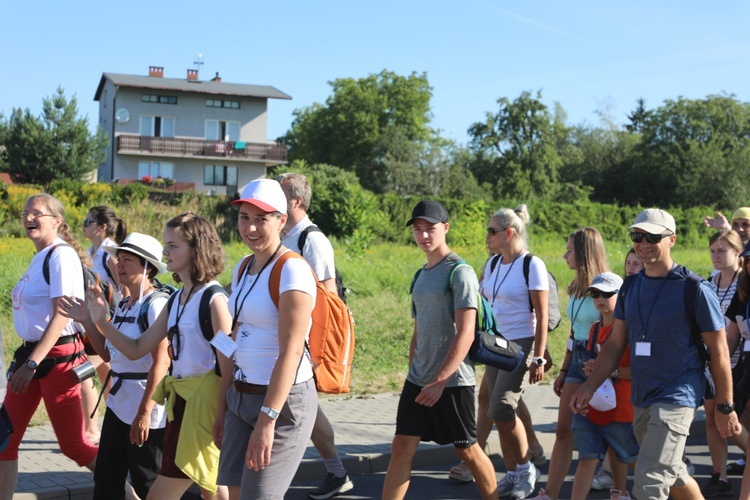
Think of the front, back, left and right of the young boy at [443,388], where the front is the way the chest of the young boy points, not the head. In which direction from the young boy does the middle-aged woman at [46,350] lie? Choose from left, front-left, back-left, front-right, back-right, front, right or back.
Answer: front-right

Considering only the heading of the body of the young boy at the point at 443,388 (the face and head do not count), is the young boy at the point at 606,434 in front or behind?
behind

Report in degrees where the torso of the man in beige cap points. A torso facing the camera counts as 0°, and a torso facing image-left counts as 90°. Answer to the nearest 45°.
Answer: approximately 45°

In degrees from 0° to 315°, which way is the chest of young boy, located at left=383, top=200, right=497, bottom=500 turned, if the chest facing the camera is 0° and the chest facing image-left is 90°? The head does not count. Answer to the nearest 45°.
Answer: approximately 45°

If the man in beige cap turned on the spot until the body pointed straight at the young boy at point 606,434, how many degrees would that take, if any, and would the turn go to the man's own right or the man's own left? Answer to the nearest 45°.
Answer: approximately 90° to the man's own right

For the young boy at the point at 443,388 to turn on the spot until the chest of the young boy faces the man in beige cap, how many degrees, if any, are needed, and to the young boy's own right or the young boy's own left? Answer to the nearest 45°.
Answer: approximately 135° to the young boy's own left

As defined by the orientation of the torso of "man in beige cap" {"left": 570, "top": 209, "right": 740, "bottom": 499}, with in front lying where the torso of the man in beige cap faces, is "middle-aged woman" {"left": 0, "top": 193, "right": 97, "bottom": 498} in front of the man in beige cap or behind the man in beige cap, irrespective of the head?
in front

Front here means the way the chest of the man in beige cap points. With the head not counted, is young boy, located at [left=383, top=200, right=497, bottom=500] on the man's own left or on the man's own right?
on the man's own right

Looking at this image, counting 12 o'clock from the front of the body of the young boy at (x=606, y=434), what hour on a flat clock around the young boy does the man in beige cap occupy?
The man in beige cap is roughly at 10 o'clock from the young boy.

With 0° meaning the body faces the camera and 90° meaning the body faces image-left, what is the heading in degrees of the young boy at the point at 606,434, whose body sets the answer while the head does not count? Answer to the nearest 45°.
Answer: approximately 45°
